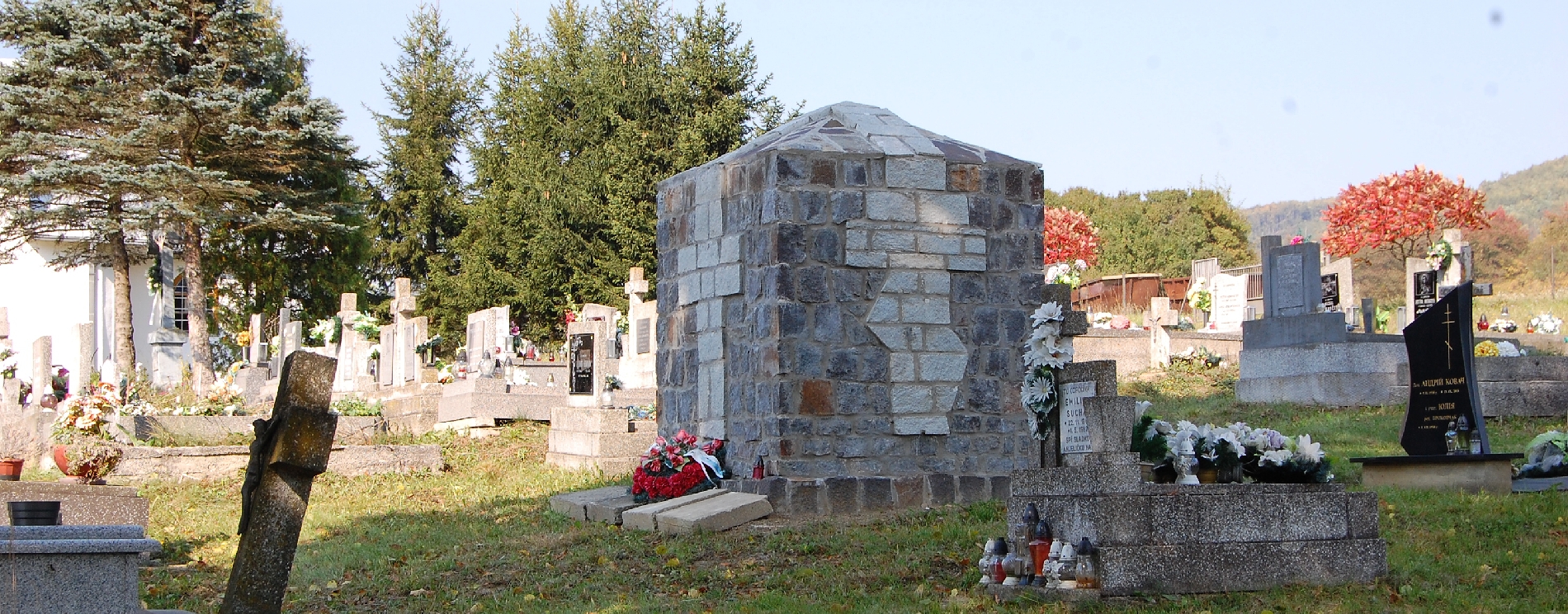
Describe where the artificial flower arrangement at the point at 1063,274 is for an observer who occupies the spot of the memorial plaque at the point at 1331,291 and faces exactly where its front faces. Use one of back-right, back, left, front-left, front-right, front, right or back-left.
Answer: right

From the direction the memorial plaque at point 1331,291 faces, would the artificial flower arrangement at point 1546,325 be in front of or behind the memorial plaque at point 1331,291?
behind

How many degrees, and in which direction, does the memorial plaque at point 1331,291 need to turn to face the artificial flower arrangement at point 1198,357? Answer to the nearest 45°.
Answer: approximately 90° to its right

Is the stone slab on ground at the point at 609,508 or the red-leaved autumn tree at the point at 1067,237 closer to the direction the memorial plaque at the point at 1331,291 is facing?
the stone slab on ground

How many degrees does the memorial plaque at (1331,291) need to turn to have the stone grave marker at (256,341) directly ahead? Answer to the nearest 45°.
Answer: approximately 45° to its right

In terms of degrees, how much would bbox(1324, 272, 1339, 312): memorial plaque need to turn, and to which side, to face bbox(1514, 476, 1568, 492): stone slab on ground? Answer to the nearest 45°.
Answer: approximately 45° to its left

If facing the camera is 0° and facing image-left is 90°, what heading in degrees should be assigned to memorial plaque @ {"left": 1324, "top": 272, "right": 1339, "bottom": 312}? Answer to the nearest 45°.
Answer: approximately 45°

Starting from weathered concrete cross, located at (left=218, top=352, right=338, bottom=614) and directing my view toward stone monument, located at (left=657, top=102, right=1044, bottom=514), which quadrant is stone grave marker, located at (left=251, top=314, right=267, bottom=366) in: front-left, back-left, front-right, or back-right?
front-left

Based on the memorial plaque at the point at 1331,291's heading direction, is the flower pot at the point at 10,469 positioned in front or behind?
in front

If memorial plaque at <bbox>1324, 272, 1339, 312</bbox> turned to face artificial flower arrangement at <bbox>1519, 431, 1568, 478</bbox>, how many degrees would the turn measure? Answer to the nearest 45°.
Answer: approximately 45° to its left

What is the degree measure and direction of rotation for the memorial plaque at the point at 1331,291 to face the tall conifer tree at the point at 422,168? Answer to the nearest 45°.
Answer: approximately 90° to its right

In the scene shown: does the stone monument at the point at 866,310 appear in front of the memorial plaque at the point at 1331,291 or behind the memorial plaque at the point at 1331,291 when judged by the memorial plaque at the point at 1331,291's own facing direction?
in front

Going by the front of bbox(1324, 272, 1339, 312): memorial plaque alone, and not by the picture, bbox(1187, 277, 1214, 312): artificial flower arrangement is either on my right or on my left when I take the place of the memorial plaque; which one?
on my right
